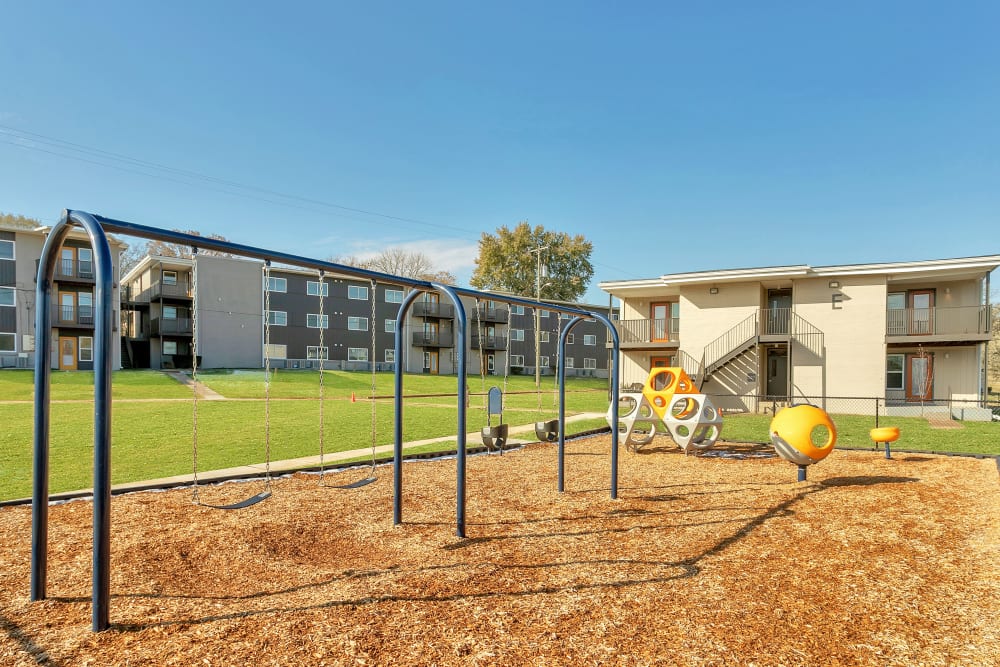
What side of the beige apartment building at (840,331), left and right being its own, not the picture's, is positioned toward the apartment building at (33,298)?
right

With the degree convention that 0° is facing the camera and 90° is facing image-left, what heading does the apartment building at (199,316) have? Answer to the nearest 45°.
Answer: approximately 45°

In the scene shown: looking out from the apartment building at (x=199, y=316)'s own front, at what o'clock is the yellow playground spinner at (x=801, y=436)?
The yellow playground spinner is roughly at 10 o'clock from the apartment building.

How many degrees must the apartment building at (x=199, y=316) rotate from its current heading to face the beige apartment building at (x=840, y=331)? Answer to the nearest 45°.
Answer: approximately 90° to its left

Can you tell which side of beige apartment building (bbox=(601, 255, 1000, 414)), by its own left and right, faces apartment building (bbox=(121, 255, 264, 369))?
right

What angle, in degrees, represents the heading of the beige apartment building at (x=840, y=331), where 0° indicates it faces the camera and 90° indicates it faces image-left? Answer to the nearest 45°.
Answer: approximately 0°

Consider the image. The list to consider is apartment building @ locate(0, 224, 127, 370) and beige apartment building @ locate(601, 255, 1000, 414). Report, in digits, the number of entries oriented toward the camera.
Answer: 2
